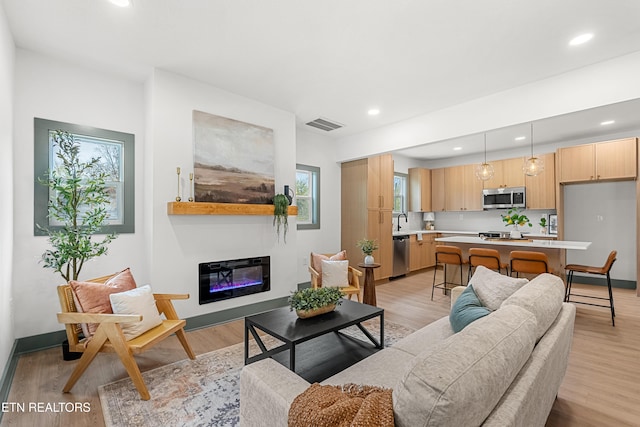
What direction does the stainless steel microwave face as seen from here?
toward the camera

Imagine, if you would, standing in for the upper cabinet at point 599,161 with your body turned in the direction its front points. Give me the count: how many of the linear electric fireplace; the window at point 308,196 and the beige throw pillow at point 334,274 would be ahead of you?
3

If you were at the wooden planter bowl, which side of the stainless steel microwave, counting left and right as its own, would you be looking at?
front

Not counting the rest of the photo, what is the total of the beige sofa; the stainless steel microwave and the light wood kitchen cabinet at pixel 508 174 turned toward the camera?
2

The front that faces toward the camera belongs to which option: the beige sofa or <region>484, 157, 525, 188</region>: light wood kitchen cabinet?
the light wood kitchen cabinet

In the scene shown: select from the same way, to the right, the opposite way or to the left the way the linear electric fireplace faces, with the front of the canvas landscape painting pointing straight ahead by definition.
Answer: the same way

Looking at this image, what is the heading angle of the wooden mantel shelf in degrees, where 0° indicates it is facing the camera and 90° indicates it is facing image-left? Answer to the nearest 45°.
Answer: approximately 315°

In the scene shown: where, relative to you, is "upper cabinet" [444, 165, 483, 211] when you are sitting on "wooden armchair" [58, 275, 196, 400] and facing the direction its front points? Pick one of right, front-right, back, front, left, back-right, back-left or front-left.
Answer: front-left

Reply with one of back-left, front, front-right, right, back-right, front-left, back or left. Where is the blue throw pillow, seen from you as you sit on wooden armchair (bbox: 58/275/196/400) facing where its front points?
front

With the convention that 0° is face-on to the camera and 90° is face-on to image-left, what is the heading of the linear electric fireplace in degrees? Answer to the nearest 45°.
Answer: approximately 315°

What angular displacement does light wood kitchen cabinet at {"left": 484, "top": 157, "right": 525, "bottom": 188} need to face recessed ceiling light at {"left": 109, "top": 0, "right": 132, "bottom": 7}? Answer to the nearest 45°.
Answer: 0° — it already faces it

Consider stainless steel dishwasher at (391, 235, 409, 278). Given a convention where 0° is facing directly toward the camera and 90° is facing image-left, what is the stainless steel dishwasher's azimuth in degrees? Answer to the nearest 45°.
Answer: approximately 315°

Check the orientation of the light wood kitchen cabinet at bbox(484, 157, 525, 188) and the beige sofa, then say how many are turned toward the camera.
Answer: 1

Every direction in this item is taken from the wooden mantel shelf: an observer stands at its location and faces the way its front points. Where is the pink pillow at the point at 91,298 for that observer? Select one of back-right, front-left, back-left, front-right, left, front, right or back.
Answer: right

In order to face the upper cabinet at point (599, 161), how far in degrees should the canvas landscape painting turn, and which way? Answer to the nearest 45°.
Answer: approximately 45° to its left

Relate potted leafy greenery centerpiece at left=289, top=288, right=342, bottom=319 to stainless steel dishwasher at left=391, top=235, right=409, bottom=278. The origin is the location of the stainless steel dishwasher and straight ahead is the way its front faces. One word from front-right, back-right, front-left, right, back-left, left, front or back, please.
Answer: front-right

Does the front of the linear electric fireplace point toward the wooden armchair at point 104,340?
no

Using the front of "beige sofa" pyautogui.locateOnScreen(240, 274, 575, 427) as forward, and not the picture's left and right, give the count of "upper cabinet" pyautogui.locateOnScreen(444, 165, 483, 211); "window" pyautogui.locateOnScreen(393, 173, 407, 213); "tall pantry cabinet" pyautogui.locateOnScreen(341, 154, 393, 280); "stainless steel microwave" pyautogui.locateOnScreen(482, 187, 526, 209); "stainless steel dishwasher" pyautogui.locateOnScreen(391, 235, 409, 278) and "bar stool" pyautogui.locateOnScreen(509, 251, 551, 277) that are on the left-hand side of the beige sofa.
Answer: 0

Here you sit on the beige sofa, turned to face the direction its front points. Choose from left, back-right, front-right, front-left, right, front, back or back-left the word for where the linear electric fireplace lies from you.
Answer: front

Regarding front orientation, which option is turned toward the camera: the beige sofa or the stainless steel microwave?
the stainless steel microwave
